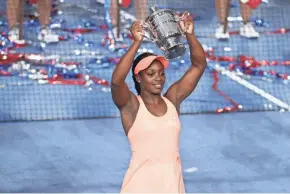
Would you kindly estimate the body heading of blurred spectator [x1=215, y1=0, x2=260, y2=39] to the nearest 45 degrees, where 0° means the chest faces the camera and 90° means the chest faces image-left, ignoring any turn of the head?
approximately 315°

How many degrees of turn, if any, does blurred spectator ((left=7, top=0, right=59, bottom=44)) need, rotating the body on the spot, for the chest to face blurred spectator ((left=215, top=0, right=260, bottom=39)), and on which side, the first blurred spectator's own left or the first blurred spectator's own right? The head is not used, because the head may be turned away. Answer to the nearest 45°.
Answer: approximately 45° to the first blurred spectator's own left

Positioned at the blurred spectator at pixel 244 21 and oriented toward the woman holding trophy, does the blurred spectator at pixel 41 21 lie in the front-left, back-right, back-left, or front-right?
front-right

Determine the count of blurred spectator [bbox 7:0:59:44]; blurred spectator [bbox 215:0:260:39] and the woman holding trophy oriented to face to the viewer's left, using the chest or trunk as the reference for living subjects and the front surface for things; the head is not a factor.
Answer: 0

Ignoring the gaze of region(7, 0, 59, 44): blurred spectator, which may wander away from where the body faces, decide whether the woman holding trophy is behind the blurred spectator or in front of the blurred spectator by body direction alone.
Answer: in front

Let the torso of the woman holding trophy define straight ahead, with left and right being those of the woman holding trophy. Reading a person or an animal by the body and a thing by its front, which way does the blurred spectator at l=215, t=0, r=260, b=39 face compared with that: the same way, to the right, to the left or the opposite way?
the same way

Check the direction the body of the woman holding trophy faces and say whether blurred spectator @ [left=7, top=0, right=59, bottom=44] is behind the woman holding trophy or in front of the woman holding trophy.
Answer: behind

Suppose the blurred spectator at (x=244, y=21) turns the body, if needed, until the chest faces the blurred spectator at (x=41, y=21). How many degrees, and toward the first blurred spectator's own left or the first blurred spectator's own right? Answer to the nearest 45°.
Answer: approximately 135° to the first blurred spectator's own right

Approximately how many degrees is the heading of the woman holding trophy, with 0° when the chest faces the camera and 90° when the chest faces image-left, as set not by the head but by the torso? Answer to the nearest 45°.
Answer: approximately 315°

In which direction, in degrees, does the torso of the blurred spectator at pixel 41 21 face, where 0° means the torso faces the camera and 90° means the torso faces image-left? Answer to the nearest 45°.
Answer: approximately 315°

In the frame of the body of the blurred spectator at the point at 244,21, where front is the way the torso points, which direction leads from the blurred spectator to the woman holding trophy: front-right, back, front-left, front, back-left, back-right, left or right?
front-right

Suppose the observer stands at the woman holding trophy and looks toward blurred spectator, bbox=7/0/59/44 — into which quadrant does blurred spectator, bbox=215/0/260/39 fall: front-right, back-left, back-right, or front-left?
front-right

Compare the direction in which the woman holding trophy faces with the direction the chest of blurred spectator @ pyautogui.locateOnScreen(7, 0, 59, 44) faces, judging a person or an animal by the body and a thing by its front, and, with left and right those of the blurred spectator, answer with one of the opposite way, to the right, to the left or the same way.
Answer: the same way

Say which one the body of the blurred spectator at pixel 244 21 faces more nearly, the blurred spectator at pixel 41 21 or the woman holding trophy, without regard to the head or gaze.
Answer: the woman holding trophy
